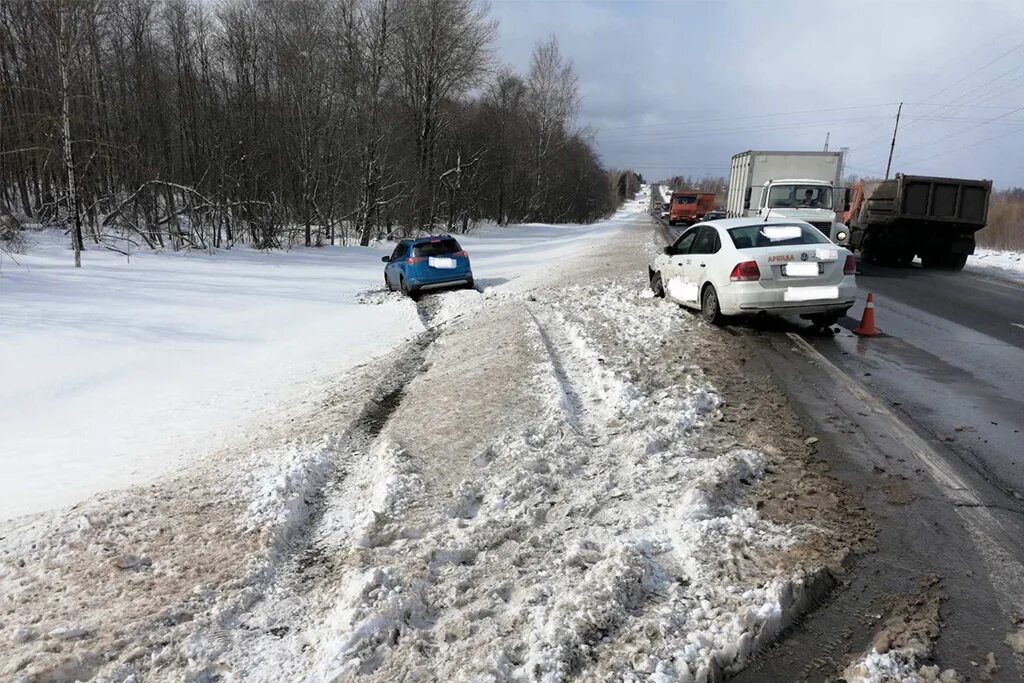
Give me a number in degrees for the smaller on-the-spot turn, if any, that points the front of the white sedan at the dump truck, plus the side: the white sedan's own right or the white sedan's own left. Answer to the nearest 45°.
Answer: approximately 45° to the white sedan's own right

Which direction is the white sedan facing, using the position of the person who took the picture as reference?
facing away from the viewer and to the left of the viewer

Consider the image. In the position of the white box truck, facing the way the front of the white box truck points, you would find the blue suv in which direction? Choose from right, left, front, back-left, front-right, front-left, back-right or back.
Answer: front-right

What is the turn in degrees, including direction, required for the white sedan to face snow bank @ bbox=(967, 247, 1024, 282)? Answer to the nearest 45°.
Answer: approximately 90° to its right

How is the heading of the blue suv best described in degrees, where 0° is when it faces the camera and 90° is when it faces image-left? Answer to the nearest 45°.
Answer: approximately 135°

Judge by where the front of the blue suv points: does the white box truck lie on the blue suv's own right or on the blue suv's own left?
on the blue suv's own right

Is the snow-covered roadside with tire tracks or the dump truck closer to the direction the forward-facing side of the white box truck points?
the snow-covered roadside with tire tracks

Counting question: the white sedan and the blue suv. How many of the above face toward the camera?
0

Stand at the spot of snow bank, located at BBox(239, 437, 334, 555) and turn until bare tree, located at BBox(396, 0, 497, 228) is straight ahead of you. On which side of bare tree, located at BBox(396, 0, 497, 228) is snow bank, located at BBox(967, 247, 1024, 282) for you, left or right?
right

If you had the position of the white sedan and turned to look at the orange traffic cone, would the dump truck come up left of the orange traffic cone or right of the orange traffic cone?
left
